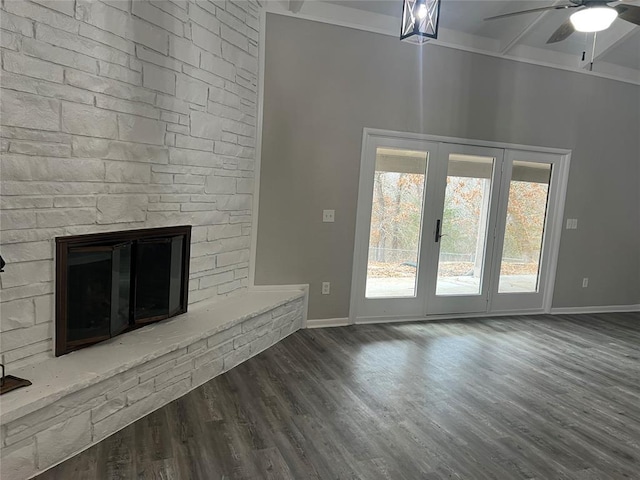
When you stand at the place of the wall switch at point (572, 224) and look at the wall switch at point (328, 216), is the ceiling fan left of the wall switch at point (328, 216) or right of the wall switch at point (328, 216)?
left

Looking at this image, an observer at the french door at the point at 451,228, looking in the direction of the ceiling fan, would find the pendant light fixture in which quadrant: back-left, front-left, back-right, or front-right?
front-right

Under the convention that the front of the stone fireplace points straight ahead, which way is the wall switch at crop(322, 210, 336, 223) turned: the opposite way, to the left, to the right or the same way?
to the right

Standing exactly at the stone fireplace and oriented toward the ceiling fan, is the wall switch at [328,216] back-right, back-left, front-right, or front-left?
front-left

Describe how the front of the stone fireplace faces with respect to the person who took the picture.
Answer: facing the viewer and to the right of the viewer

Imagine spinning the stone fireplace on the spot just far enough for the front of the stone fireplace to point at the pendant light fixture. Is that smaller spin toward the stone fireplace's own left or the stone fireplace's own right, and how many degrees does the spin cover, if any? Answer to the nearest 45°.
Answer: approximately 45° to the stone fireplace's own left

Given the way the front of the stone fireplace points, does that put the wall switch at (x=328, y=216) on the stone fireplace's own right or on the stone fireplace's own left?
on the stone fireplace's own left

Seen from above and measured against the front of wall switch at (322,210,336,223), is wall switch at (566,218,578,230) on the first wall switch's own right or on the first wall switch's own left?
on the first wall switch's own left

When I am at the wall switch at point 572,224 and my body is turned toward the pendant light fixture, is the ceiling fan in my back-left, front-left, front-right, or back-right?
front-left

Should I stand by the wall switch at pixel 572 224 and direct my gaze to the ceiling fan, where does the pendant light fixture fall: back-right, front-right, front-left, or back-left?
front-right

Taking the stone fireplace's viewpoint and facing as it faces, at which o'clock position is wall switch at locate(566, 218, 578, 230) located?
The wall switch is roughly at 10 o'clock from the stone fireplace.

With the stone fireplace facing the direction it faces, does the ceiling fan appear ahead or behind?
ahead

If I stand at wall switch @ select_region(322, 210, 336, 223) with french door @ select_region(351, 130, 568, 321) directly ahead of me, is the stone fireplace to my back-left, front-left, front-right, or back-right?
back-right

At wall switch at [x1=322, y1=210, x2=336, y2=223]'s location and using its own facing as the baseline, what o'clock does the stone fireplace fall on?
The stone fireplace is roughly at 1 o'clock from the wall switch.

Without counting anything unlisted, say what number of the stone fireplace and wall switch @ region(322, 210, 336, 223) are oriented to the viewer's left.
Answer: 0

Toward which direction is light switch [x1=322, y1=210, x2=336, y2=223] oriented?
toward the camera
